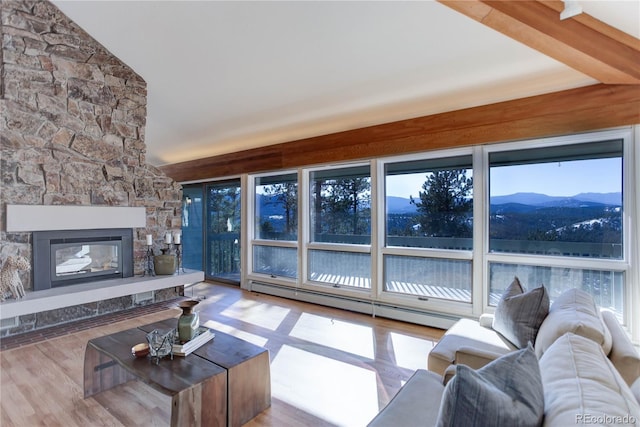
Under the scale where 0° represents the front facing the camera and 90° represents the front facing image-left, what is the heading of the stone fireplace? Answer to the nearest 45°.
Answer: approximately 315°

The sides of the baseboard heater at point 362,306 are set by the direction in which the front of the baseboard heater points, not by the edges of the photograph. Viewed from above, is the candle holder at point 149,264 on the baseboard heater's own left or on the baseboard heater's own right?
on the baseboard heater's own right

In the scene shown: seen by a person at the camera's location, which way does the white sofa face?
facing to the left of the viewer

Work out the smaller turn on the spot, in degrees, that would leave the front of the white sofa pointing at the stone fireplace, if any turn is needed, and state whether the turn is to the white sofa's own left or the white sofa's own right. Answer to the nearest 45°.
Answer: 0° — it already faces it

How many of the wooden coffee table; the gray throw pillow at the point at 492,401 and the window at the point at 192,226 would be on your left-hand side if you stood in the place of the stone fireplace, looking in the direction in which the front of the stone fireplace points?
1

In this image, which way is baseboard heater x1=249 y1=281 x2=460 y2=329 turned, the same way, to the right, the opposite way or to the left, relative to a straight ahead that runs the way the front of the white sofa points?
to the left

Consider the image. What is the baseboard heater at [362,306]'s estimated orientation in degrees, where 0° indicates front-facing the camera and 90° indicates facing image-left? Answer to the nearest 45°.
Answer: approximately 45°

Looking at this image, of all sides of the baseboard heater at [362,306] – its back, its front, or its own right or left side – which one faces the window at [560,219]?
left

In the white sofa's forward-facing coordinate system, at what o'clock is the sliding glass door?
The sliding glass door is roughly at 1 o'clock from the white sofa.

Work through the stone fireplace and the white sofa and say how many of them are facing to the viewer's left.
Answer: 1

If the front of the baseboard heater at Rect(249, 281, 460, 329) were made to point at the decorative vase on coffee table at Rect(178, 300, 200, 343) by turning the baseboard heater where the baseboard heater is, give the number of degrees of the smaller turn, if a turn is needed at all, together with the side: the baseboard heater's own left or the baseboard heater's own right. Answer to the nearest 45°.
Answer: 0° — it already faces it
